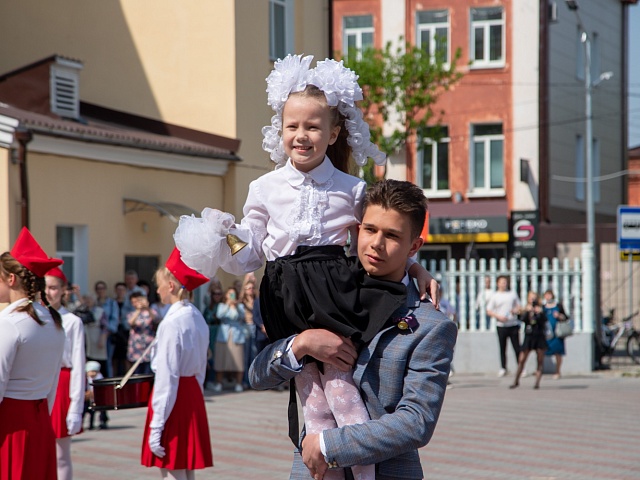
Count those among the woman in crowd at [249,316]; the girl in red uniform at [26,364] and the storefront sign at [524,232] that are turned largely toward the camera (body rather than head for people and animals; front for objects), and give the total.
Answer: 2

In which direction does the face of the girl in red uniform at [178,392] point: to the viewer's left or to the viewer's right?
to the viewer's left

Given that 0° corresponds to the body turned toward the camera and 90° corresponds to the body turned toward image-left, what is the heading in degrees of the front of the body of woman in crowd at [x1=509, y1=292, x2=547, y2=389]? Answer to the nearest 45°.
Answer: approximately 0°

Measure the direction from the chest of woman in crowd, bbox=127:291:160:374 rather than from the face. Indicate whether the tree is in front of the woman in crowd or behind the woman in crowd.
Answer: behind
